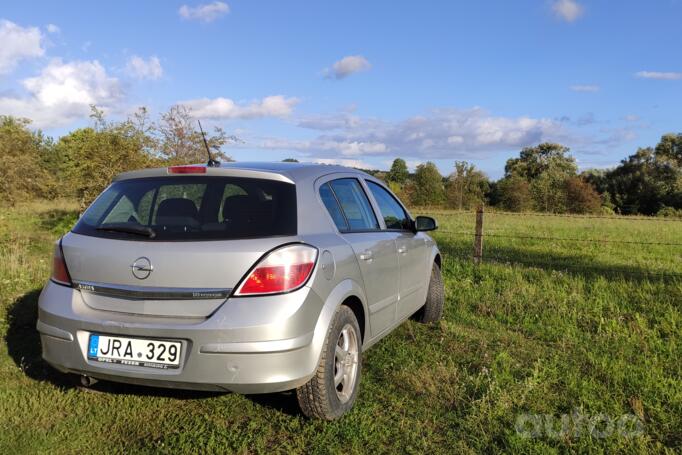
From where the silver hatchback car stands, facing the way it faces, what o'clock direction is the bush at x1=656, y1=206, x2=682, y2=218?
The bush is roughly at 12 o'clock from the silver hatchback car.

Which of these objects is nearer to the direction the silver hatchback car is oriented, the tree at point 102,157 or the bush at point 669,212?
the bush

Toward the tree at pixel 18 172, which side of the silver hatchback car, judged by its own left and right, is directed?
left

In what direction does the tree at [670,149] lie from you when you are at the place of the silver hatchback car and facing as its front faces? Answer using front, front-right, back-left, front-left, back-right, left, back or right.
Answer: front

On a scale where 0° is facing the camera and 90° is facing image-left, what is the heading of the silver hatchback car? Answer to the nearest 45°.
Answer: approximately 225°

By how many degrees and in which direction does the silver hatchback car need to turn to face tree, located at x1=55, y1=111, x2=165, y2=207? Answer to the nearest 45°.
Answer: approximately 45° to its left

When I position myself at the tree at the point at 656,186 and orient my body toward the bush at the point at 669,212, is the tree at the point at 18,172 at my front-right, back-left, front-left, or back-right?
front-right

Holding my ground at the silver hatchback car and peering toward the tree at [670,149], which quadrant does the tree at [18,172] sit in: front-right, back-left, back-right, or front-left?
front-left

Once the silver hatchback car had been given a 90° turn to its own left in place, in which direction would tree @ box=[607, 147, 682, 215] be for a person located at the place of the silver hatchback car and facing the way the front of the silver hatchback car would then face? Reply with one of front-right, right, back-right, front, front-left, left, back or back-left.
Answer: right

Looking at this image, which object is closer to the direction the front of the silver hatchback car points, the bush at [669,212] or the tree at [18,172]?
the bush
